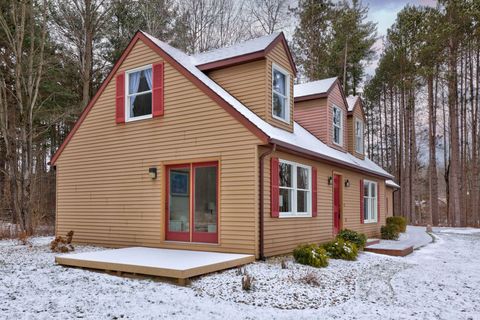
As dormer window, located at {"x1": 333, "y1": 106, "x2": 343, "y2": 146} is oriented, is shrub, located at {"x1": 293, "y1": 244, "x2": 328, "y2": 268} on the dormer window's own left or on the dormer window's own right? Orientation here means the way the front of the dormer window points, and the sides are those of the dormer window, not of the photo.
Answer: on the dormer window's own right

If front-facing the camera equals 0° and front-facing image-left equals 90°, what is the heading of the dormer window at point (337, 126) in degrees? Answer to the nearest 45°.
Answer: approximately 315°

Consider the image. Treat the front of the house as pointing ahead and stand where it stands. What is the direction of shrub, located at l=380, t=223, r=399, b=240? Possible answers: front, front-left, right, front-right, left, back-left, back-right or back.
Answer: left

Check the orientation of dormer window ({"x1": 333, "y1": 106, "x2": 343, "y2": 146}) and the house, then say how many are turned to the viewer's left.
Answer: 0

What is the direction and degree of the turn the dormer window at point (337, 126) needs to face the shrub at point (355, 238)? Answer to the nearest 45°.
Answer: approximately 45° to its right

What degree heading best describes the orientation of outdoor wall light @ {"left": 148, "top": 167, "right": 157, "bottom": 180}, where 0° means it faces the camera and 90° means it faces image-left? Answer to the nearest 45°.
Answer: approximately 45°

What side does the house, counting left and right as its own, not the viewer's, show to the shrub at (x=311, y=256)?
front
